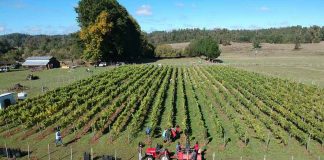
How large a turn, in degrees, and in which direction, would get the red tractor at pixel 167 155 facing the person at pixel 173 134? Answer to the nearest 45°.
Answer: approximately 90° to its right

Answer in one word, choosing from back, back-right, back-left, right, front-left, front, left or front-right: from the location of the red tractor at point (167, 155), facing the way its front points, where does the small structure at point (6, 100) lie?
front-right

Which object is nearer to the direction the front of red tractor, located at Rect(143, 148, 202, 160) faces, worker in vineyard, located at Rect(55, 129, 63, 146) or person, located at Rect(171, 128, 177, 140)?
the worker in vineyard

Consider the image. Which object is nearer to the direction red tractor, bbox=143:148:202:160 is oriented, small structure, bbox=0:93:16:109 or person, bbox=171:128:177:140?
the small structure

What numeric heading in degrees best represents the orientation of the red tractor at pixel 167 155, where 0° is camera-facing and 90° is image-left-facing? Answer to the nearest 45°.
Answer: approximately 90°
